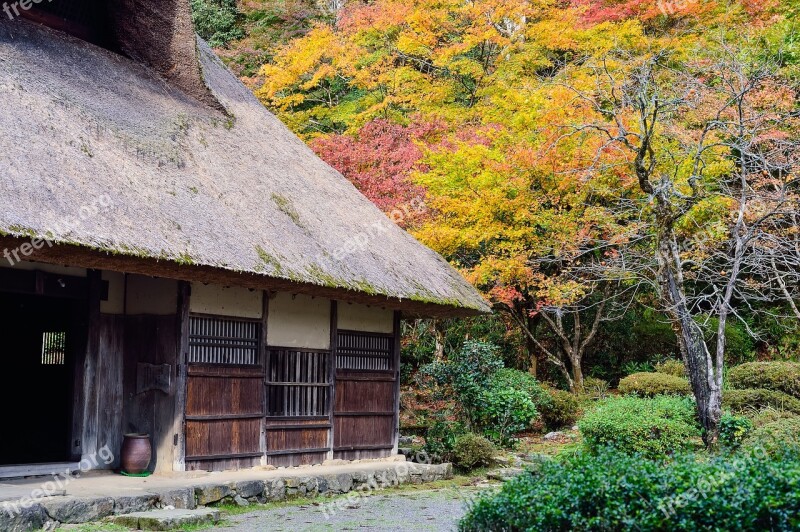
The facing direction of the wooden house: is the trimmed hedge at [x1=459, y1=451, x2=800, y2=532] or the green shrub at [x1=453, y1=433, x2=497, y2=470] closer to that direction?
the trimmed hedge

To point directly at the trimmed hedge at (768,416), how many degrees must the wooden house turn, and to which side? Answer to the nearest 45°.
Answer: approximately 45° to its left

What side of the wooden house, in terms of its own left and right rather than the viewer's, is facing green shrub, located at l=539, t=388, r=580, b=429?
left

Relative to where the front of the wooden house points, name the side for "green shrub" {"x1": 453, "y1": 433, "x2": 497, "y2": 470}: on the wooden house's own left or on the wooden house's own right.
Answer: on the wooden house's own left

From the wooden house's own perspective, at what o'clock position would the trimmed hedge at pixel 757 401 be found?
The trimmed hedge is roughly at 10 o'clock from the wooden house.

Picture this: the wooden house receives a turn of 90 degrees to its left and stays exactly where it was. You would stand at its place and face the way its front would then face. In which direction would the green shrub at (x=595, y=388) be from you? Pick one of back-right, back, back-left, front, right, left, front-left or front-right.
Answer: front

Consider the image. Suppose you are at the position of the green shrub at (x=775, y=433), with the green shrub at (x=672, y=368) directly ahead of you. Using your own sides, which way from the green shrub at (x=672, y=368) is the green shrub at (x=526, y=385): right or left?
left

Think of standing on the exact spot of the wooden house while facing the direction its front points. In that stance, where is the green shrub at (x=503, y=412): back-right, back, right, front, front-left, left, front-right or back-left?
left

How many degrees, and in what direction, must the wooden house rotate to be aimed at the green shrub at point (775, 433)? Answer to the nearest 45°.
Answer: approximately 45° to its left

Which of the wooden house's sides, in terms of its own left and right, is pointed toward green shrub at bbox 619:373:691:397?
left

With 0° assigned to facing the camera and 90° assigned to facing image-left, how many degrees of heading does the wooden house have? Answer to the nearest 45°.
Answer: approximately 315°

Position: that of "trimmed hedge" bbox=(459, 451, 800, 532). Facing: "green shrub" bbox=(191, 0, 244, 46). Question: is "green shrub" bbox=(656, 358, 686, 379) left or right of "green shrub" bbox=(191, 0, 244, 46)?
right

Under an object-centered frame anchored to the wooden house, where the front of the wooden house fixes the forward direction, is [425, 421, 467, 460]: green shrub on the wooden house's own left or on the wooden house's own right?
on the wooden house's own left

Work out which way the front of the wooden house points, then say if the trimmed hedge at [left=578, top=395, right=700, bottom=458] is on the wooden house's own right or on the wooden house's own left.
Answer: on the wooden house's own left
